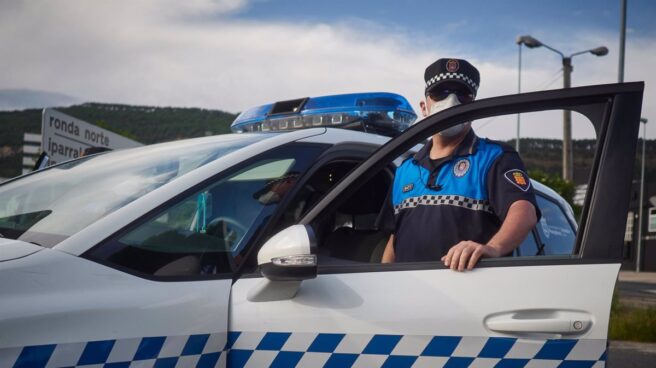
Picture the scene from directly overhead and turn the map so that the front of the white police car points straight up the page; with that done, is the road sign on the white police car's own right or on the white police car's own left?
on the white police car's own right

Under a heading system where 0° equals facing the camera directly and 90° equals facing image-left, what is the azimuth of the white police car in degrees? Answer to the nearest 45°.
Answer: approximately 45°
